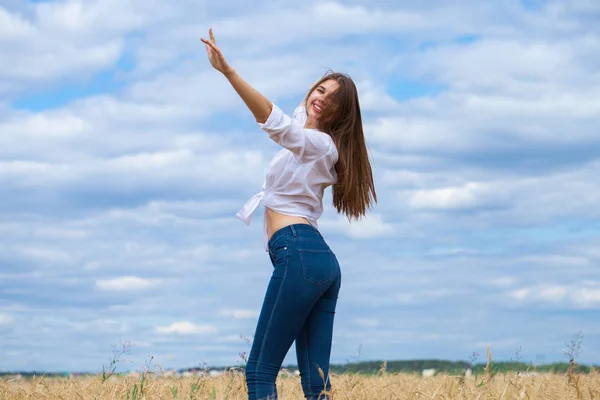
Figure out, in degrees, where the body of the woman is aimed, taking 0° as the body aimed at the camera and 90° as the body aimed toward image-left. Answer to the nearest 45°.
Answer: approximately 90°
